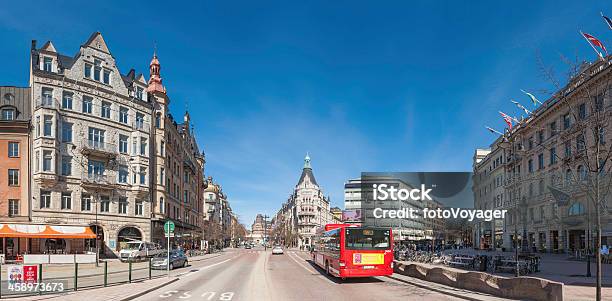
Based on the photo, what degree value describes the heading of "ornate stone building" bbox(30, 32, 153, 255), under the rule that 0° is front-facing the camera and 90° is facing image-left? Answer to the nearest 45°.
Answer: approximately 315°

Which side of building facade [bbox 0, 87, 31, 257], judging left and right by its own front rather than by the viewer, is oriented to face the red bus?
front

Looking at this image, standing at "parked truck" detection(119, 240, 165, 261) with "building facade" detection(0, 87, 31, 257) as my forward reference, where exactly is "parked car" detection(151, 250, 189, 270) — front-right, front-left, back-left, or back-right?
back-left

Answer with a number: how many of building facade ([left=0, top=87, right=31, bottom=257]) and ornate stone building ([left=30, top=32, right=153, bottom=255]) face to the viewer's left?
0
